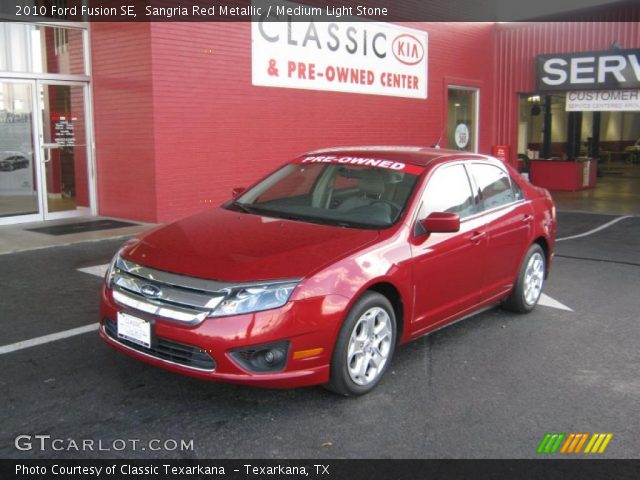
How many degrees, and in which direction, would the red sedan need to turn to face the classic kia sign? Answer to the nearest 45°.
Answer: approximately 135° to its right

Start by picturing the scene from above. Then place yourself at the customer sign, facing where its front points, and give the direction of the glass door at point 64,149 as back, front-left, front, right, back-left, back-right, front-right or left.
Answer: front-right

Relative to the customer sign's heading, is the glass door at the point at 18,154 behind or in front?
in front

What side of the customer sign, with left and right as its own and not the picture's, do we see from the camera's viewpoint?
front

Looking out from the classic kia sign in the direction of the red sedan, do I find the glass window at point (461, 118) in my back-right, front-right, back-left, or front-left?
back-left

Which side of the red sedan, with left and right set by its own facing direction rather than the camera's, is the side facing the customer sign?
back

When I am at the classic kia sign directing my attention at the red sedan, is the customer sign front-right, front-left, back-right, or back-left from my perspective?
back-left

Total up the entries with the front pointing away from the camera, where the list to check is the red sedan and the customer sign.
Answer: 0

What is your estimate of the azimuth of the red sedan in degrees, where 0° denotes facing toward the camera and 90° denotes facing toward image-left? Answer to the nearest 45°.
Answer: approximately 45°

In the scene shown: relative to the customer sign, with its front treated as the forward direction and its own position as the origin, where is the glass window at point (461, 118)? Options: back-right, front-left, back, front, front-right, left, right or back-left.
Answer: right

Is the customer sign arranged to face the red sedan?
yes

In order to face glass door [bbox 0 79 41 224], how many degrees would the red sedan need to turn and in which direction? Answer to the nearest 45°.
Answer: approximately 90° to its right

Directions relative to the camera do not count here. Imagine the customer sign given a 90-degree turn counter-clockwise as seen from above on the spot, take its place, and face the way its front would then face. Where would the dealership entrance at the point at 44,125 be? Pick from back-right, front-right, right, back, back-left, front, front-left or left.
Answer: back-right
